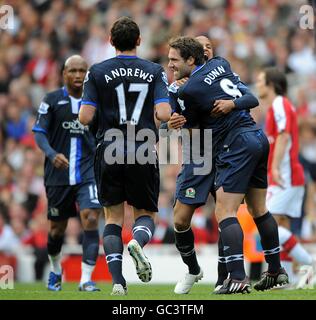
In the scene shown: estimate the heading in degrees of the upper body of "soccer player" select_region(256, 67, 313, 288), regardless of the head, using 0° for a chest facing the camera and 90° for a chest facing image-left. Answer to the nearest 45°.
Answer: approximately 90°

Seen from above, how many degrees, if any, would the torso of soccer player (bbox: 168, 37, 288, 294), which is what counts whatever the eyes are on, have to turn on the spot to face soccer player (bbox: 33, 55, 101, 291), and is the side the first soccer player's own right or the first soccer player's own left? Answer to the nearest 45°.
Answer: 0° — they already face them

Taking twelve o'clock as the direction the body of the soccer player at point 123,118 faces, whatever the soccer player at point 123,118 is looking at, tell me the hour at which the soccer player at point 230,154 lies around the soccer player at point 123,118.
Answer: the soccer player at point 230,154 is roughly at 3 o'clock from the soccer player at point 123,118.

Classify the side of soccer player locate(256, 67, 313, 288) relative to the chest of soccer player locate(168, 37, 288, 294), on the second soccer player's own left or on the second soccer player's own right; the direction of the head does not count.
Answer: on the second soccer player's own right

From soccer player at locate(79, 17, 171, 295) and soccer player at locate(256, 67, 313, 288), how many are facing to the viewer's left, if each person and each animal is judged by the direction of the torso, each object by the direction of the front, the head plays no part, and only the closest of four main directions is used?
1

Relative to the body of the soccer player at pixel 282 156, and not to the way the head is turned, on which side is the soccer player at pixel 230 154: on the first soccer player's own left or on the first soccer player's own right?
on the first soccer player's own left

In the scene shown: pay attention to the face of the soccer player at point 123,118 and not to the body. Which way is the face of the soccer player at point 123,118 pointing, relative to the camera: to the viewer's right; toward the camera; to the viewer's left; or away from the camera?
away from the camera

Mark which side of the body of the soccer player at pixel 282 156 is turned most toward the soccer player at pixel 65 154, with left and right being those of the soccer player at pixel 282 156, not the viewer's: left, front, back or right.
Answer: front

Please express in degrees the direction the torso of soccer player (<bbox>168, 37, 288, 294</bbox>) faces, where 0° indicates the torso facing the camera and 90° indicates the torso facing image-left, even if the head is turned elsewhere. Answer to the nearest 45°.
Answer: approximately 135°

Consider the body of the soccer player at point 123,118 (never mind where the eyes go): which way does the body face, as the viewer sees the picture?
away from the camera

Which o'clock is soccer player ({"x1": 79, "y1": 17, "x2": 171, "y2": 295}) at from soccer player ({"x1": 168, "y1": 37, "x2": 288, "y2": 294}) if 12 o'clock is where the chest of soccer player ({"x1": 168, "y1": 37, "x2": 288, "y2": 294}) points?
soccer player ({"x1": 79, "y1": 17, "x2": 171, "y2": 295}) is roughly at 10 o'clock from soccer player ({"x1": 168, "y1": 37, "x2": 288, "y2": 294}).

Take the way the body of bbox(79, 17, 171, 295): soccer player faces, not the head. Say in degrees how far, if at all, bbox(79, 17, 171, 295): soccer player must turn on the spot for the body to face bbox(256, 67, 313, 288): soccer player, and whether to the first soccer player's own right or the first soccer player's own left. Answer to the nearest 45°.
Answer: approximately 45° to the first soccer player's own right
